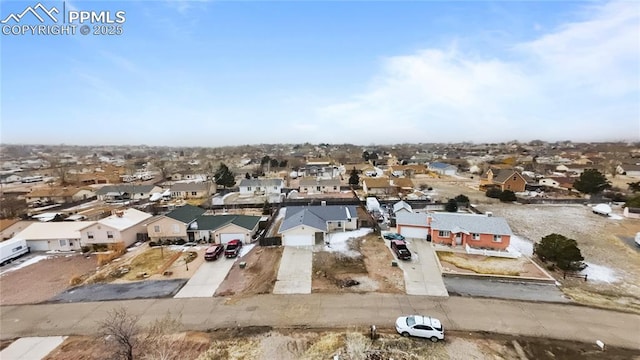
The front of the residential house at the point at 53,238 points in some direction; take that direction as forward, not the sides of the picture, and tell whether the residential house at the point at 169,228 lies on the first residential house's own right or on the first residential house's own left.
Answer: on the first residential house's own left

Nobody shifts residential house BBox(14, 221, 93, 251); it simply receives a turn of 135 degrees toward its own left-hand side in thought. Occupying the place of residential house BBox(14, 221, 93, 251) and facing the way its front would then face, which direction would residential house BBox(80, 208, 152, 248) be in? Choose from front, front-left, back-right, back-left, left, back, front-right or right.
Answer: right

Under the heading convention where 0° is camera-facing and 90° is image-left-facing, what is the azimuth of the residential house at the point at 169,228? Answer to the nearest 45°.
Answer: approximately 0°

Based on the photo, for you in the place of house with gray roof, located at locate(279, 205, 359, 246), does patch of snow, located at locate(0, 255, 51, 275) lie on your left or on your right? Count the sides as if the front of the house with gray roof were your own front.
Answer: on your right

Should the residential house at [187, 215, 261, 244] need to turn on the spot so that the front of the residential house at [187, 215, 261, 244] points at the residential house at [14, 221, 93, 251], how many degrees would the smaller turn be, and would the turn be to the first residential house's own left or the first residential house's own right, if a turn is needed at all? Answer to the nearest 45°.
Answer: approximately 90° to the first residential house's own right

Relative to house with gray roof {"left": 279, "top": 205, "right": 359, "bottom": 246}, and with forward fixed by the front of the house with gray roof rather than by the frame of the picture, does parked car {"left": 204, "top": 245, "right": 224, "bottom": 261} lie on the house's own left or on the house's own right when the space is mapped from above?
on the house's own right

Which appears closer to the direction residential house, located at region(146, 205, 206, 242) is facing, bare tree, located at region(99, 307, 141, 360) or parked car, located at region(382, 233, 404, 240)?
the bare tree

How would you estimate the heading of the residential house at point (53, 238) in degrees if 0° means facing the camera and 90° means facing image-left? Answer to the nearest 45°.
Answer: approximately 0°
